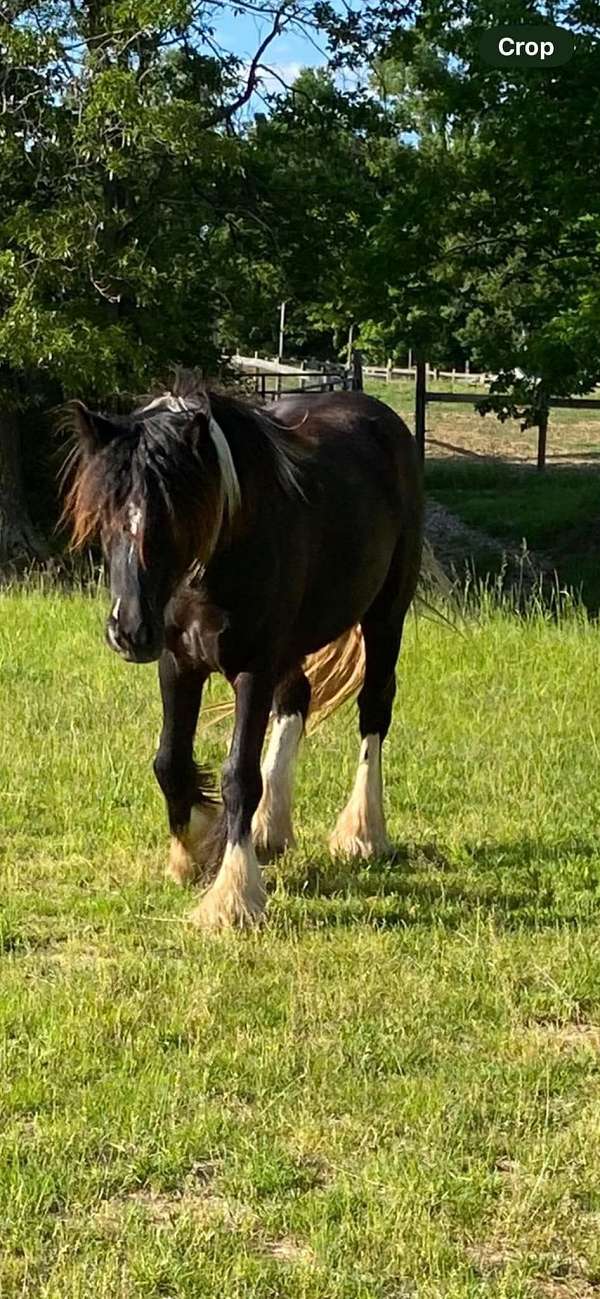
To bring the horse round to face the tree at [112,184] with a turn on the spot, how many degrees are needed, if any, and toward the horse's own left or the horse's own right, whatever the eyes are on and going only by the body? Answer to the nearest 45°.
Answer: approximately 135° to the horse's own right

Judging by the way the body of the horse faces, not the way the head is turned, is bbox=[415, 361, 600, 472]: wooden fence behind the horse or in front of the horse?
behind

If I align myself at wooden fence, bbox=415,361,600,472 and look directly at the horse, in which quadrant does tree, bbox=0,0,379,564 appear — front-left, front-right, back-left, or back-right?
front-right

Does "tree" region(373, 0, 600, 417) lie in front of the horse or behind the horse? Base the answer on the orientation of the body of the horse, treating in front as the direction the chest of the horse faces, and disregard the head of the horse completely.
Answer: behind

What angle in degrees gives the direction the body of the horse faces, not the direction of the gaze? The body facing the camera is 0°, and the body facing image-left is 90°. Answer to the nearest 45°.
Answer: approximately 45°
